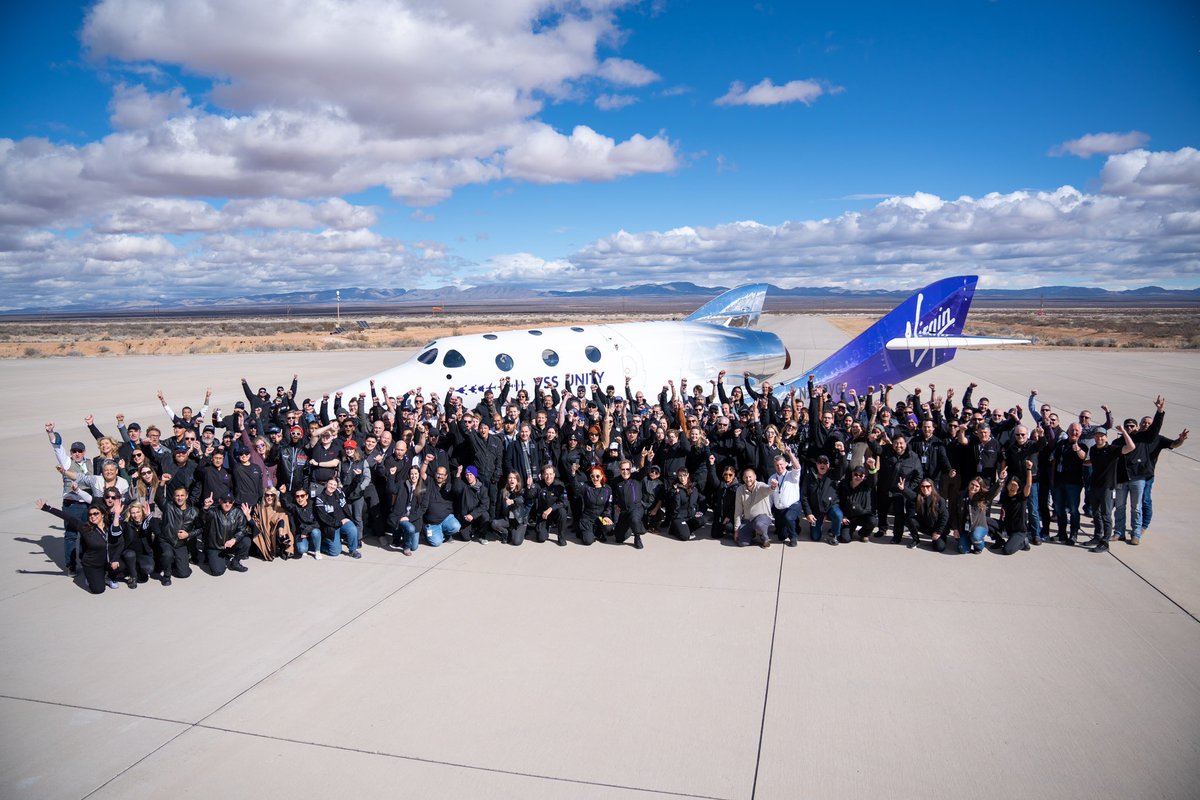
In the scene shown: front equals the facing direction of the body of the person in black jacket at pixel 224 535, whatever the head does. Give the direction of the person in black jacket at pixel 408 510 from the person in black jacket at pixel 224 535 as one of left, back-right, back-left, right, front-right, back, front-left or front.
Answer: left

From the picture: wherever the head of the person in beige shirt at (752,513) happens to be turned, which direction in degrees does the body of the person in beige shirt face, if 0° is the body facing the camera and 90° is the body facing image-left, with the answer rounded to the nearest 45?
approximately 0°

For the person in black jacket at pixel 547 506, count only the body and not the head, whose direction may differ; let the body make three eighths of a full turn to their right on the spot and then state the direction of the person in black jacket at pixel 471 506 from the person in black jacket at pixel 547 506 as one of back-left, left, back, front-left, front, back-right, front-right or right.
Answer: front-left

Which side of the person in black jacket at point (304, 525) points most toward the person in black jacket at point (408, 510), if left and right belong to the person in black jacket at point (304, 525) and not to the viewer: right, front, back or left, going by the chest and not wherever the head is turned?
left
